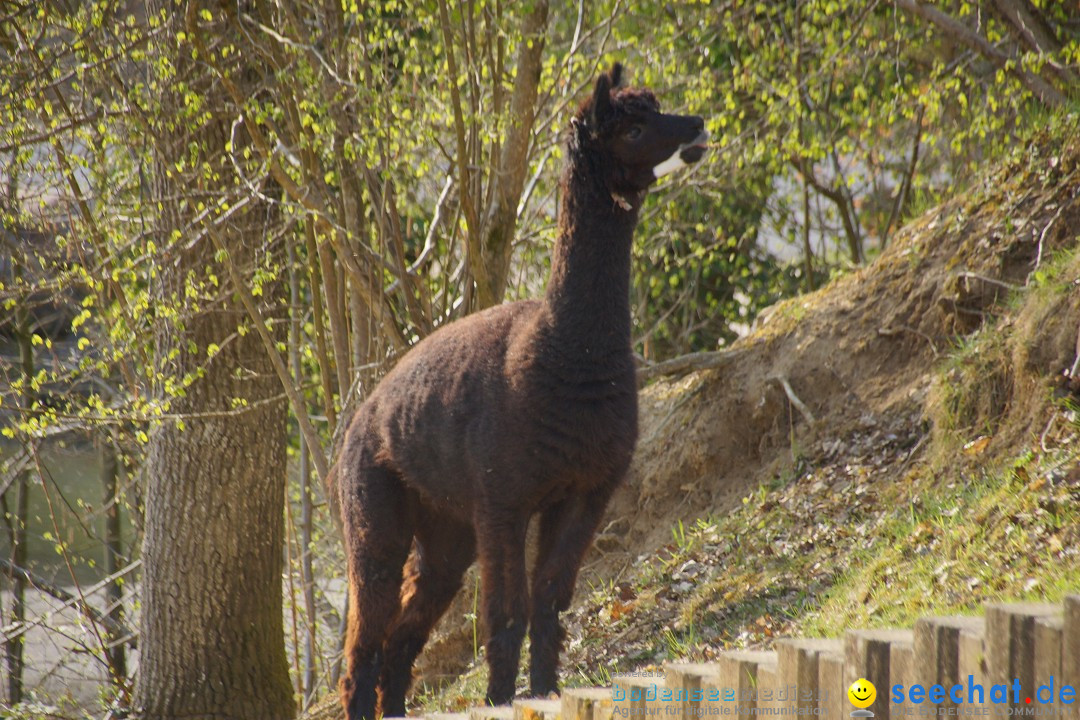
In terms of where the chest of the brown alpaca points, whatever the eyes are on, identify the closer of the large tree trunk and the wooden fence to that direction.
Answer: the wooden fence

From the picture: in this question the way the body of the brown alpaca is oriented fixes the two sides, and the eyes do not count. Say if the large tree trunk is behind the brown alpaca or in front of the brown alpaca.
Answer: behind

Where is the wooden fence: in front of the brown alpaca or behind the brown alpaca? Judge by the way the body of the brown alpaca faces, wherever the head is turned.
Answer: in front
